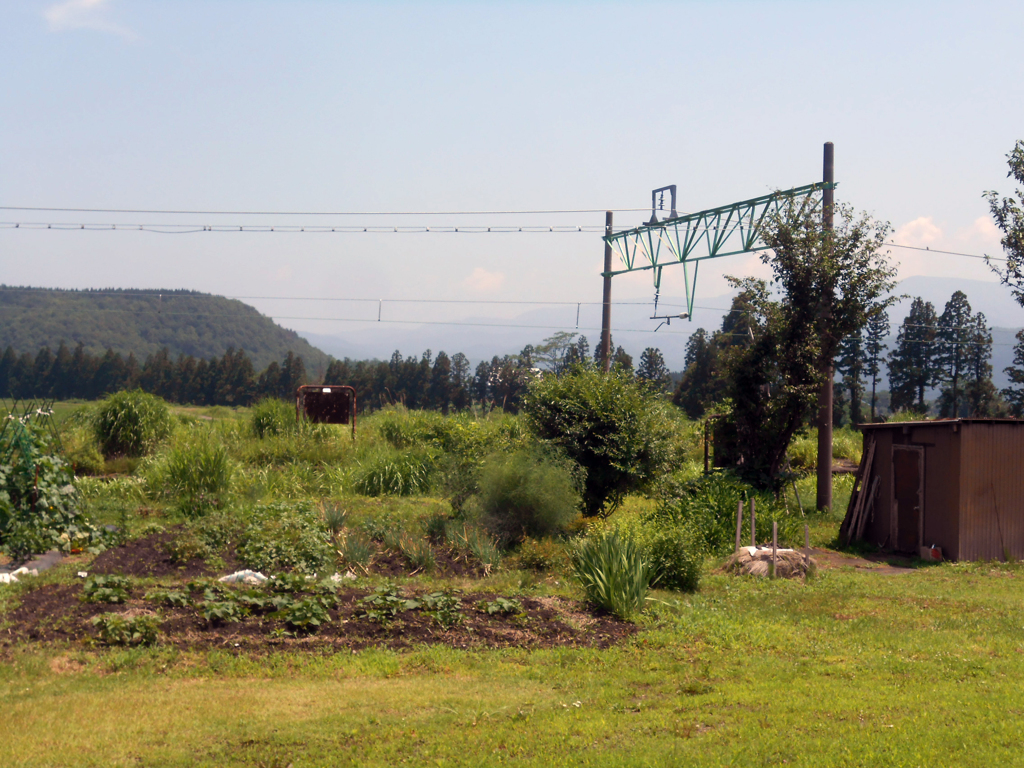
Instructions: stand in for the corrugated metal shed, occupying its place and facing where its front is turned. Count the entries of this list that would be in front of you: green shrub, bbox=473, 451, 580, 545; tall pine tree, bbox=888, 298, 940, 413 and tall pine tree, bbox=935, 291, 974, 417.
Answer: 1

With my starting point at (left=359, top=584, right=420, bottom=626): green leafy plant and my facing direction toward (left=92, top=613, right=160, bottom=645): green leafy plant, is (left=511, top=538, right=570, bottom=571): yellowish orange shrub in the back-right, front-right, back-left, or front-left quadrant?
back-right

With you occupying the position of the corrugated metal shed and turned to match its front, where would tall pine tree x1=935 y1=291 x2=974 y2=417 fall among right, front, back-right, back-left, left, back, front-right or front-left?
back-right

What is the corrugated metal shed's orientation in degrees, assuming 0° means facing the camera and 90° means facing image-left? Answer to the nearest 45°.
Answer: approximately 45°

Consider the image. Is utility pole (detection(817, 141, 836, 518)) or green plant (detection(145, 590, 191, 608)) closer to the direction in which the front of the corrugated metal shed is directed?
the green plant

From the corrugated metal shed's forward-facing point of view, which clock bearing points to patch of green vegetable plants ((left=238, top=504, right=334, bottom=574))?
The patch of green vegetable plants is roughly at 12 o'clock from the corrugated metal shed.

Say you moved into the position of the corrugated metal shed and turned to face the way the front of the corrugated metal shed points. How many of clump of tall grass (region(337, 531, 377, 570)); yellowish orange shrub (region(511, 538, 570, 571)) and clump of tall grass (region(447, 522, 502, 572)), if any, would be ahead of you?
3

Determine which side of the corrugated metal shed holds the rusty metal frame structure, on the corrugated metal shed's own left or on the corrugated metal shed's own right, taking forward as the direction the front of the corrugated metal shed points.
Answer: on the corrugated metal shed's own right
